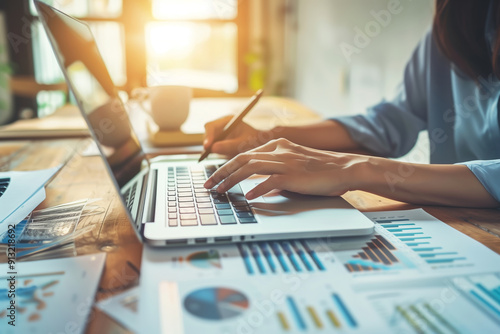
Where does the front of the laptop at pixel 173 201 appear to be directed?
to the viewer's right

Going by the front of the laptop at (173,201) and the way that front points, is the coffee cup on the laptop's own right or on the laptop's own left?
on the laptop's own left
